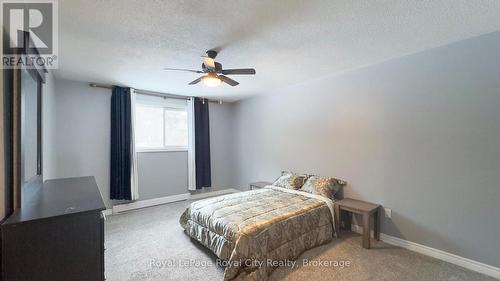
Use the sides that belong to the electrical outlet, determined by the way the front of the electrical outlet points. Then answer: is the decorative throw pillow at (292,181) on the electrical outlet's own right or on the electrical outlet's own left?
on the electrical outlet's own right

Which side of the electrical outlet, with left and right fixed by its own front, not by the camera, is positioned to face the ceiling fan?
front

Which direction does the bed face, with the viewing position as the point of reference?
facing the viewer and to the left of the viewer

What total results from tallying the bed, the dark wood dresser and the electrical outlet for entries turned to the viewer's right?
1

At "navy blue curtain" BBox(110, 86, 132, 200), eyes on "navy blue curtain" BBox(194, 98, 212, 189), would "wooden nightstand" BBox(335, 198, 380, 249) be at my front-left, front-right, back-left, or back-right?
front-right

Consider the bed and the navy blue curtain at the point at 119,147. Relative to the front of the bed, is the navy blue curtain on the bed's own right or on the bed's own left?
on the bed's own right

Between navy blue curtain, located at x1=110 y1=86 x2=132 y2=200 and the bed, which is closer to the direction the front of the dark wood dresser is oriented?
the bed

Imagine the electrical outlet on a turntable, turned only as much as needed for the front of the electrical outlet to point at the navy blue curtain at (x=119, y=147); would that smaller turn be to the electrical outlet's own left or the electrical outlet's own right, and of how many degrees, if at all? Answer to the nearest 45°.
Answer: approximately 45° to the electrical outlet's own right

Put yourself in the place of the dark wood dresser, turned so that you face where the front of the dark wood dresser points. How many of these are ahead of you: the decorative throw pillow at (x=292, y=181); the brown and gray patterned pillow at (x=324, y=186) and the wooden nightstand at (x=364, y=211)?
3

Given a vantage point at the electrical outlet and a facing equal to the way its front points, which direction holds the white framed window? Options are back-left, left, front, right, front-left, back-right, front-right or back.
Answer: front-right

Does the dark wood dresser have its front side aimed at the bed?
yes

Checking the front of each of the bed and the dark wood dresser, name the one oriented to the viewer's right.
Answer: the dark wood dresser

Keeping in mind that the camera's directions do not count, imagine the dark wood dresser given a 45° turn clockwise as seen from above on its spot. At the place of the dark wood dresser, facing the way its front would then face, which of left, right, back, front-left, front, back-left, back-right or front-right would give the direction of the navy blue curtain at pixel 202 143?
left

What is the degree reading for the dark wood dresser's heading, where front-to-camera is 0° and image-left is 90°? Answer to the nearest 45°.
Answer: approximately 270°

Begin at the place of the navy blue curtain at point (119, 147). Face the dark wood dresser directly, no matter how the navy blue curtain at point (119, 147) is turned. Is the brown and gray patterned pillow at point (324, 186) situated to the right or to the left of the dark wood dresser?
left

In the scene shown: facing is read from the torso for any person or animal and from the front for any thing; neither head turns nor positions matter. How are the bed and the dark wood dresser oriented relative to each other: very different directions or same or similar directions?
very different directions

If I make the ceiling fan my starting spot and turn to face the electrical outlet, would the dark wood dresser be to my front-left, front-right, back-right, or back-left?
back-right
